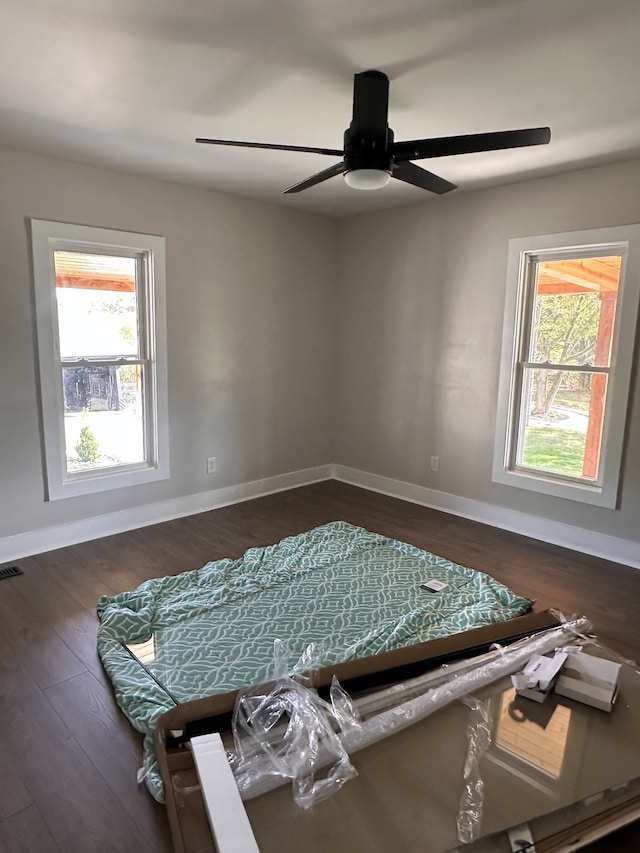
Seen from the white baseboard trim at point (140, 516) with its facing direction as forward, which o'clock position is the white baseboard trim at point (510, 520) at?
the white baseboard trim at point (510, 520) is roughly at 11 o'clock from the white baseboard trim at point (140, 516).

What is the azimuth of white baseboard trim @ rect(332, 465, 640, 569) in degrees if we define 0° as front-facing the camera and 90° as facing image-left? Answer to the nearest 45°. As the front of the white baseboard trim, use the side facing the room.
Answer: approximately 45°

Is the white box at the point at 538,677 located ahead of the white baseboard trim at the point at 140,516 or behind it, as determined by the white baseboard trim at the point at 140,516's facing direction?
ahead

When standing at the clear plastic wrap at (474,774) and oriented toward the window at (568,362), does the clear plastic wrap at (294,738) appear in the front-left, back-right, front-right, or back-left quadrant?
back-left

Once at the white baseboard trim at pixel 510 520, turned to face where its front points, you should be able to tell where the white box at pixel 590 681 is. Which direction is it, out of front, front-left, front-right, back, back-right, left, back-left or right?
front-left

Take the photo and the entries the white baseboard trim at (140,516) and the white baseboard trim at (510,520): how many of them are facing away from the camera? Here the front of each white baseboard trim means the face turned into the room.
0

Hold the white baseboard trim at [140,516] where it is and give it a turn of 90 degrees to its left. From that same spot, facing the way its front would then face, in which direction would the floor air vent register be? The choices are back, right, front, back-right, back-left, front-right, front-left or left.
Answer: back

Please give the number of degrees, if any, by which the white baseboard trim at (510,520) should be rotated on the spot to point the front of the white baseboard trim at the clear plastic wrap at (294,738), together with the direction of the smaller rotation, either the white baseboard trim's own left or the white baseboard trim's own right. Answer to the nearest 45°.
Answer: approximately 45° to the white baseboard trim's own left

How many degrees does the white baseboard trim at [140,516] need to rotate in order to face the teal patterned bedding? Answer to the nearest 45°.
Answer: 0° — it already faces it

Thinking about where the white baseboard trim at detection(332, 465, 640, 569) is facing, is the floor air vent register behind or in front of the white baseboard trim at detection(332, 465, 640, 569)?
in front
